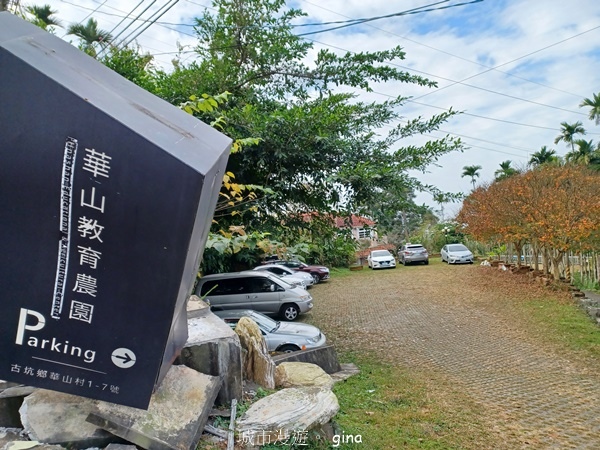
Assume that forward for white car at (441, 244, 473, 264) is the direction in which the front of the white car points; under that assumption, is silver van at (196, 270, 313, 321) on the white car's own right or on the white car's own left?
on the white car's own right

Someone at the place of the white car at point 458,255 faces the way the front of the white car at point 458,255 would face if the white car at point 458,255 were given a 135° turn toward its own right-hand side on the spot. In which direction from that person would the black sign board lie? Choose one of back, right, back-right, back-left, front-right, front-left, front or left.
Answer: left

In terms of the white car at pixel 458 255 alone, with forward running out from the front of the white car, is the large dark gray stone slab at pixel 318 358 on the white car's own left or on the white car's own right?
on the white car's own right

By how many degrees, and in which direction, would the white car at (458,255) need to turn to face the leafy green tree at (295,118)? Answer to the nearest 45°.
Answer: approximately 45° to its right

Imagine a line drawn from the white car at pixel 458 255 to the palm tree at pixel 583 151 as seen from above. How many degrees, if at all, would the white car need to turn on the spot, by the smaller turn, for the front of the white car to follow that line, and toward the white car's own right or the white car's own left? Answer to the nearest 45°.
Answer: approximately 90° to the white car's own left

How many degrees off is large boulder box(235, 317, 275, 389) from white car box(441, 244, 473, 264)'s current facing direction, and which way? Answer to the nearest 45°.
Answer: approximately 45° to its right

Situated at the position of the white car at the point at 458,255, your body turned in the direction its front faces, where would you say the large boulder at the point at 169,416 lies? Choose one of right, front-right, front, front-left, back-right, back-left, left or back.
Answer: front-right

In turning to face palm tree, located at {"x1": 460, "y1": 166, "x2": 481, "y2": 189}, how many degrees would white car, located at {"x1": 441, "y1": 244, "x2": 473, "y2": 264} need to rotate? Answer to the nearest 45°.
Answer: approximately 135° to its left

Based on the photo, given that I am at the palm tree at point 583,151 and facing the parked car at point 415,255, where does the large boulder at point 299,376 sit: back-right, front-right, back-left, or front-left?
front-left

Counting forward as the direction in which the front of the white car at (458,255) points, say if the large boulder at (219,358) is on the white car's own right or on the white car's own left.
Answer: on the white car's own right

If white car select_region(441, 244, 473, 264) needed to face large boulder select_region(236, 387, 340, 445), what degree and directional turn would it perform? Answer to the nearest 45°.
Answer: approximately 45° to its right

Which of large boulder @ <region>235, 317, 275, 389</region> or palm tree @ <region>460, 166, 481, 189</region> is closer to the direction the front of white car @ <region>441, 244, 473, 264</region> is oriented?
the large boulder

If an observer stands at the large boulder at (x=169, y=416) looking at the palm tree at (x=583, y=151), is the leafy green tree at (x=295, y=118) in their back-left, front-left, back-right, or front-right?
front-left

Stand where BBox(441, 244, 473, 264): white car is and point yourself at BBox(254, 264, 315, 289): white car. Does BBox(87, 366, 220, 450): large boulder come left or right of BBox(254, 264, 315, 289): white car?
left

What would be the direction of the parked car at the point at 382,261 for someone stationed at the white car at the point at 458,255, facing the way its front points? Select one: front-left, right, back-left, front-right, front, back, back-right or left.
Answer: back-right
